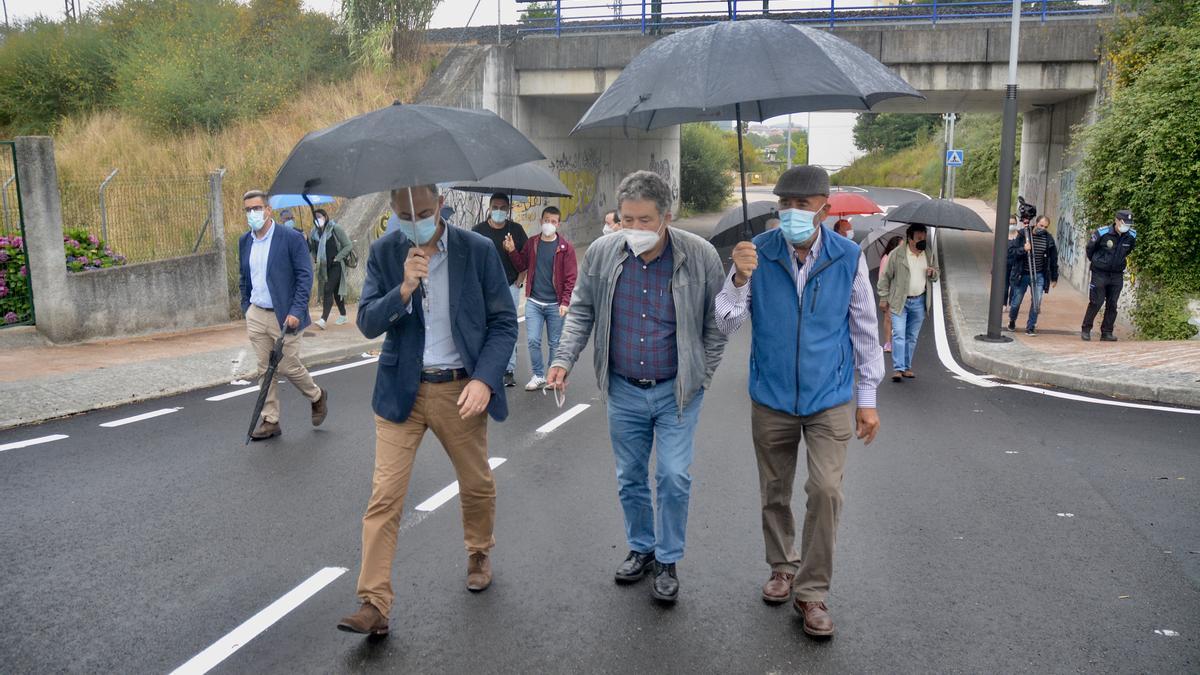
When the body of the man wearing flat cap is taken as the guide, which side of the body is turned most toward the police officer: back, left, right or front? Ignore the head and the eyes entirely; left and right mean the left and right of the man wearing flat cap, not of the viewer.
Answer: back

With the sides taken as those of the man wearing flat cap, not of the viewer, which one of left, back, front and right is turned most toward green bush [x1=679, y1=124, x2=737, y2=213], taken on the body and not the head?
back

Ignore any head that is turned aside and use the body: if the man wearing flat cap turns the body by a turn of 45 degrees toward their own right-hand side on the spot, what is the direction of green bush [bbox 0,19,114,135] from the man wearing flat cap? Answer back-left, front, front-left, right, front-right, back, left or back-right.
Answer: right

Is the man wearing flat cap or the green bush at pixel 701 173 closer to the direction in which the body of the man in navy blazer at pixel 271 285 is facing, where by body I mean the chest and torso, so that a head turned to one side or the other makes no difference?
the man wearing flat cap

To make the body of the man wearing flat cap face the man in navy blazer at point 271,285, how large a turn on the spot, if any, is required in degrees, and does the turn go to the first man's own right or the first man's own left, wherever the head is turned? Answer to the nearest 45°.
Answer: approximately 135° to the first man's own right

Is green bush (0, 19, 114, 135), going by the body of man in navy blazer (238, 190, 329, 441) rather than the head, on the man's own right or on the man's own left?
on the man's own right

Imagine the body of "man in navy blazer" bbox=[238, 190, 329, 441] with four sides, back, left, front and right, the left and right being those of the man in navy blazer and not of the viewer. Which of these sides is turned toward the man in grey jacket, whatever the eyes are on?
left

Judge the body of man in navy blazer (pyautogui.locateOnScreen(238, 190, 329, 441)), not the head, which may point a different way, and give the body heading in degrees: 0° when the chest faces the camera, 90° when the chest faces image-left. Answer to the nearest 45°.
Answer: approximately 45°

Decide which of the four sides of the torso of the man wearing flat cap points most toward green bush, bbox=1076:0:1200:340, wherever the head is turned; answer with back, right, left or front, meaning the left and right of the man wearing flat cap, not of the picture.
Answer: back

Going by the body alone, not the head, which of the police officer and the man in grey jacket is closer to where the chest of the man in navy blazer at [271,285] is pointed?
the man in grey jacket
